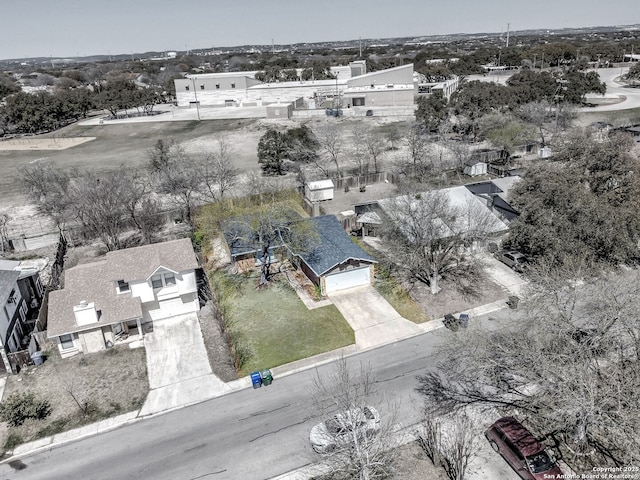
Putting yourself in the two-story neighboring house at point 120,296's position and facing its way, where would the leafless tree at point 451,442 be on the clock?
The leafless tree is roughly at 11 o'clock from the two-story neighboring house.

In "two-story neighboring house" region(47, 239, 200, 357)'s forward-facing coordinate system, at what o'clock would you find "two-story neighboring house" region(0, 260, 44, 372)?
"two-story neighboring house" region(0, 260, 44, 372) is roughly at 4 o'clock from "two-story neighboring house" region(47, 239, 200, 357).

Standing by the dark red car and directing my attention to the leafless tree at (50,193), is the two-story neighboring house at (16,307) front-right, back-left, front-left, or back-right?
front-left

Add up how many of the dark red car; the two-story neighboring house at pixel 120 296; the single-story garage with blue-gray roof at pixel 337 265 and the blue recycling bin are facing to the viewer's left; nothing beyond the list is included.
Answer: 0

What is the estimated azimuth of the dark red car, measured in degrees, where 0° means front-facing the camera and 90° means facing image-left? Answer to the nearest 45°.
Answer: approximately 315°

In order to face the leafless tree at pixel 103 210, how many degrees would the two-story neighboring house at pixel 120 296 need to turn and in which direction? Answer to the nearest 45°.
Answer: approximately 180°

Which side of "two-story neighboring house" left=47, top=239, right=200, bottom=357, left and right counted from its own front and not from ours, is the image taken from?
front

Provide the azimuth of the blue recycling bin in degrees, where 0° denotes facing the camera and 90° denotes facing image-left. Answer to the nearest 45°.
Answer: approximately 315°

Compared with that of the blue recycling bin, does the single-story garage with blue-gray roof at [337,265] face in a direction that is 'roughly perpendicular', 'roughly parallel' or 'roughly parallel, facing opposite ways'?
roughly parallel

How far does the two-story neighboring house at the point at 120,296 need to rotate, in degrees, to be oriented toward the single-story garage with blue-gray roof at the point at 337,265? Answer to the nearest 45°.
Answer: approximately 90° to its left

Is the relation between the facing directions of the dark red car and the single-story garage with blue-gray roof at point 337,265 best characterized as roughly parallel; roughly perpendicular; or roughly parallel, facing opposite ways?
roughly parallel

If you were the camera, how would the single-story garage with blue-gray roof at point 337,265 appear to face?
facing the viewer and to the right of the viewer

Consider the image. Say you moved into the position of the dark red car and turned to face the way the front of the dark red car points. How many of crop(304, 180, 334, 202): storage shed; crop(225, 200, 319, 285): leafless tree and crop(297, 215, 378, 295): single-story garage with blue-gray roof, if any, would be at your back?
3

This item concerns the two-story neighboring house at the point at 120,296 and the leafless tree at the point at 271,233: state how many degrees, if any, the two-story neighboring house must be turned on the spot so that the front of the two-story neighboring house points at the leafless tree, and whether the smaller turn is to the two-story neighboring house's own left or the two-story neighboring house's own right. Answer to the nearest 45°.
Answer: approximately 90° to the two-story neighboring house's own left
